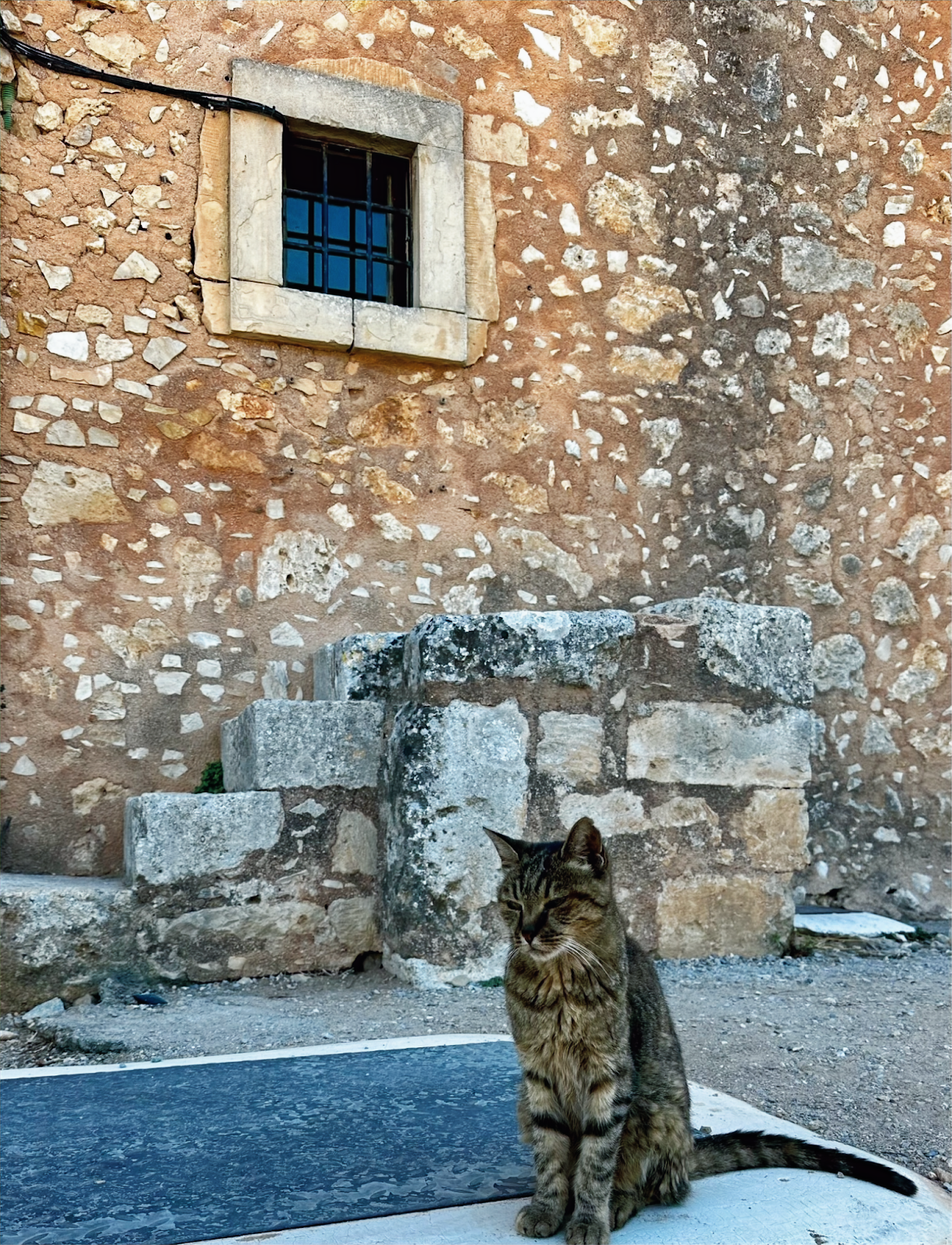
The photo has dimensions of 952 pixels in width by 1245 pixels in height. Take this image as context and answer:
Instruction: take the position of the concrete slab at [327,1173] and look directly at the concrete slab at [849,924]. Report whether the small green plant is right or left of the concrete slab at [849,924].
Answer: left

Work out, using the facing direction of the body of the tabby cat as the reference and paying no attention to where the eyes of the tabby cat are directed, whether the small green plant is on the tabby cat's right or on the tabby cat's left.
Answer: on the tabby cat's right

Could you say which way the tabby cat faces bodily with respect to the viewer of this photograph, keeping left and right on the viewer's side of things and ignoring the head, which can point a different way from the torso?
facing the viewer and to the left of the viewer

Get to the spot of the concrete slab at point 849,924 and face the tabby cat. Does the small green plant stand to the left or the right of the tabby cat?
right

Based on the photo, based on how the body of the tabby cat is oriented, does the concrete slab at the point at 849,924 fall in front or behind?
behind
